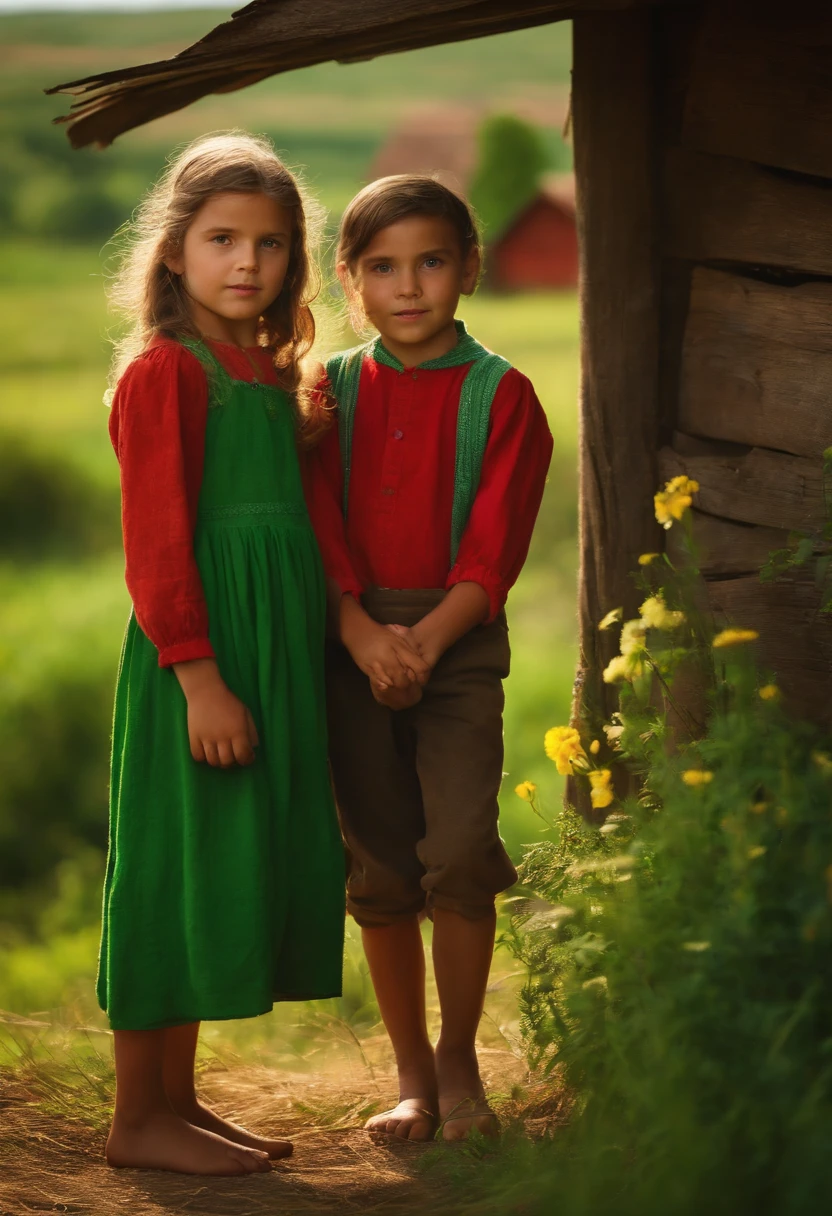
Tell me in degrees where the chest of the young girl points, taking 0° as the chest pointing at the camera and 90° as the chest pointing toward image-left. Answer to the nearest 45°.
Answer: approximately 315°

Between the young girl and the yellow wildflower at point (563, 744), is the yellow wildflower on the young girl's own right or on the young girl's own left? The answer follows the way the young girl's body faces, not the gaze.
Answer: on the young girl's own left

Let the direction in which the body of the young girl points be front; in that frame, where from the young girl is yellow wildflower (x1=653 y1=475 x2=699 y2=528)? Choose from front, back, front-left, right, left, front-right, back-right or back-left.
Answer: front-left

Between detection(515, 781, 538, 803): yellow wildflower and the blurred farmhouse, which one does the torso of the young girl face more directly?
the yellow wildflower

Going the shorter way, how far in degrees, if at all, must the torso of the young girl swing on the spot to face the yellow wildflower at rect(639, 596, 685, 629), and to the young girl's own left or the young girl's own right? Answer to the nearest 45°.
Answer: approximately 45° to the young girl's own left

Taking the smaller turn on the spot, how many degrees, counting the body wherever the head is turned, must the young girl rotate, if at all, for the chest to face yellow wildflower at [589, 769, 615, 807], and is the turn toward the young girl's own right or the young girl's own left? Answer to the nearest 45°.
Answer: approximately 45° to the young girl's own left
